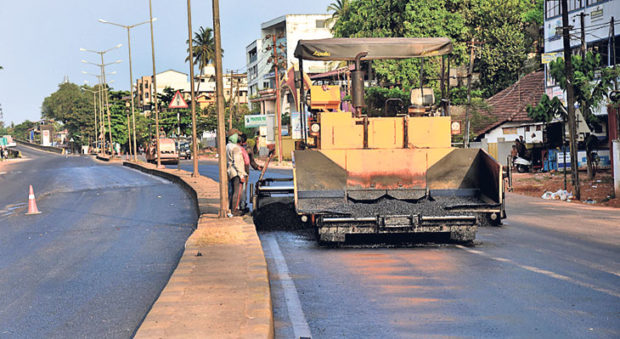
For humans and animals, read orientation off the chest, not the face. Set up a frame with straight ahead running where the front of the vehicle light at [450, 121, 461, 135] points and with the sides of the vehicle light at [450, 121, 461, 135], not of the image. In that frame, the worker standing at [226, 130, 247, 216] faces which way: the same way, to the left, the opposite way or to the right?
to the left

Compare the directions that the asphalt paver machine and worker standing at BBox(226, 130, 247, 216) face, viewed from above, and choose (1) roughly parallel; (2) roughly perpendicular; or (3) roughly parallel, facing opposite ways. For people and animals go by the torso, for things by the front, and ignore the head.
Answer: roughly perpendicular

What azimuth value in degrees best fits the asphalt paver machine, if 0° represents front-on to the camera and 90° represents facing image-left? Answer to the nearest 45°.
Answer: approximately 0°

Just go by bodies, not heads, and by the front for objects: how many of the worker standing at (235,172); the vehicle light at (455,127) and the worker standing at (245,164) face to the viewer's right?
2

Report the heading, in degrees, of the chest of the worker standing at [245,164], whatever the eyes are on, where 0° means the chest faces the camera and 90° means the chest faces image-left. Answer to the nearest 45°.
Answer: approximately 270°

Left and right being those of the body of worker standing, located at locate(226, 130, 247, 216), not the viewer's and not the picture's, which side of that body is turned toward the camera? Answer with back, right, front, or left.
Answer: right
